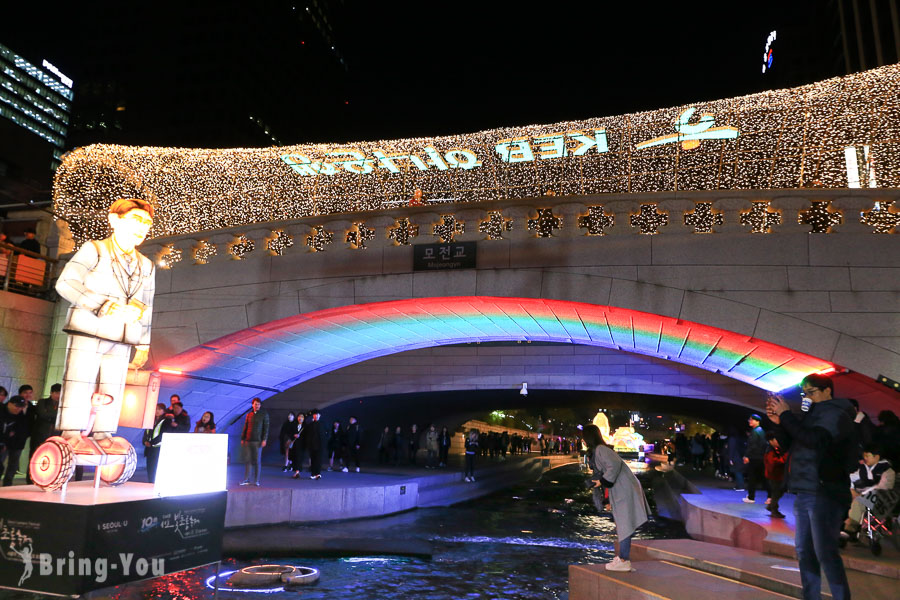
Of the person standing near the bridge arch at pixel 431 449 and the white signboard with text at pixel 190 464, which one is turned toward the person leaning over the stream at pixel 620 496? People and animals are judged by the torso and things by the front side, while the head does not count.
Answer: the person standing near the bridge arch at pixel 431 449

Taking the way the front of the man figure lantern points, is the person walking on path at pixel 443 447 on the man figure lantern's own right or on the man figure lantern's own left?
on the man figure lantern's own left

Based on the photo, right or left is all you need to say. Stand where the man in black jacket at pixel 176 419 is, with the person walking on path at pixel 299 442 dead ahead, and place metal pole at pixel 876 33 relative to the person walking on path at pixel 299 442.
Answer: right

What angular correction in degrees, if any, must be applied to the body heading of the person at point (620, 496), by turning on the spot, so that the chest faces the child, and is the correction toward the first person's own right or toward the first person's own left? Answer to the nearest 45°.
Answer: approximately 180°

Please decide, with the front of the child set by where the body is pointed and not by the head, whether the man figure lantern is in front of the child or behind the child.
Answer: in front

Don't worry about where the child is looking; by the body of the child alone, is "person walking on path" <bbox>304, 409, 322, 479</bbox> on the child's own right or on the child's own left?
on the child's own right

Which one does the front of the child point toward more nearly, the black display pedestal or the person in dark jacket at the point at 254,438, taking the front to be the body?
the black display pedestal

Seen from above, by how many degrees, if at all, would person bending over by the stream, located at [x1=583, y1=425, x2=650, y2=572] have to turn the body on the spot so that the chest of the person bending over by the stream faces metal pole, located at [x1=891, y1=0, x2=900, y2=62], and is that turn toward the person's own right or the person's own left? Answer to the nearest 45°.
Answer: approximately 135° to the person's own right

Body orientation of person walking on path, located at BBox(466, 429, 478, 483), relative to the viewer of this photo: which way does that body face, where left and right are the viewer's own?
facing the viewer

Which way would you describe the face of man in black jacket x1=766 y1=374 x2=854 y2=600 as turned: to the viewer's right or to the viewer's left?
to the viewer's left
